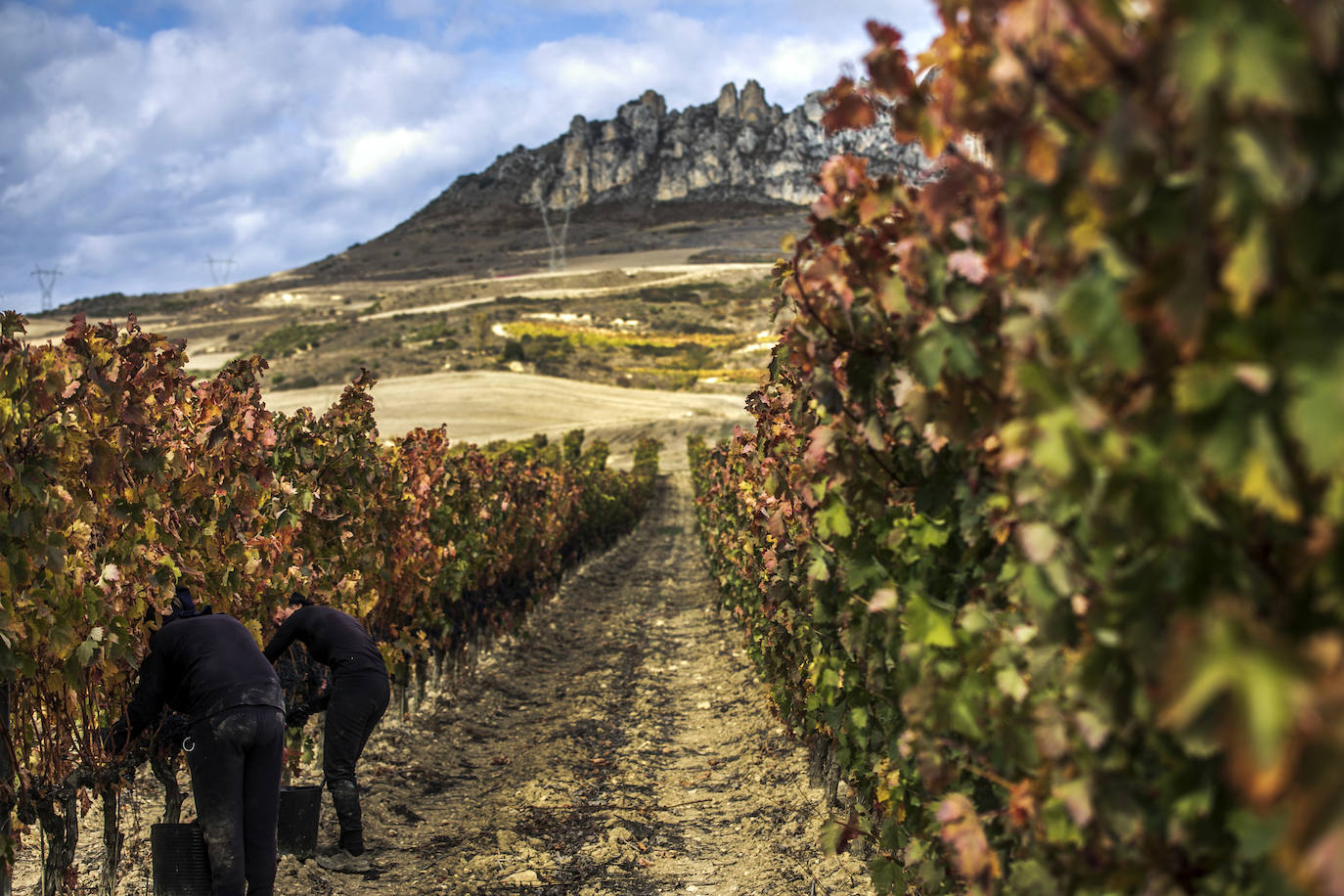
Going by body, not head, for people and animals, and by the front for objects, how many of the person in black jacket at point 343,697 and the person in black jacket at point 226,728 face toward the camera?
0

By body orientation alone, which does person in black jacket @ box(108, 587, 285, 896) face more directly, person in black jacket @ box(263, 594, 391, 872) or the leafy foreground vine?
the person in black jacket

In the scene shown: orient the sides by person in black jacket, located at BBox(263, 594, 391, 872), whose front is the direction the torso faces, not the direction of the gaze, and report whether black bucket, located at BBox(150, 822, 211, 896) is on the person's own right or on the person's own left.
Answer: on the person's own left

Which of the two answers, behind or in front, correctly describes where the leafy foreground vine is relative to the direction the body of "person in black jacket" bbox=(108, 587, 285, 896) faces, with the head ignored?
behind

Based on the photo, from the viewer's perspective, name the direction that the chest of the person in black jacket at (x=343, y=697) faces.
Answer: to the viewer's left

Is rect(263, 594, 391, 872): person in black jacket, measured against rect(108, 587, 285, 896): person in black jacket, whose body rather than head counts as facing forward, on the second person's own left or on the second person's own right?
on the second person's own right

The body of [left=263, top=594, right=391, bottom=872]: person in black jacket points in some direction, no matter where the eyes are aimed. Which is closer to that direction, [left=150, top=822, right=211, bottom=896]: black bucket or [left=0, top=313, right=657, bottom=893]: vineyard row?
the vineyard row

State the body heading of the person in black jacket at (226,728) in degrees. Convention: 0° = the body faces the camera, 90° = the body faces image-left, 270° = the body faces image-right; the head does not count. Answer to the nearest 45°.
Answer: approximately 135°
